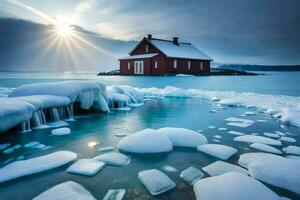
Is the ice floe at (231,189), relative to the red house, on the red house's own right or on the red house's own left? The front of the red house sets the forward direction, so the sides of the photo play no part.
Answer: on the red house's own left

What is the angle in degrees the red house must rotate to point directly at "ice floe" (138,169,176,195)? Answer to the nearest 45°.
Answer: approximately 45° to its left

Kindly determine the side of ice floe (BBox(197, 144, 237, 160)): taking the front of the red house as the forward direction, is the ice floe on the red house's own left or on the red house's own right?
on the red house's own left

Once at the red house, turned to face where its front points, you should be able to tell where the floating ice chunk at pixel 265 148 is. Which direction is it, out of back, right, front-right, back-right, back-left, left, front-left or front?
front-left

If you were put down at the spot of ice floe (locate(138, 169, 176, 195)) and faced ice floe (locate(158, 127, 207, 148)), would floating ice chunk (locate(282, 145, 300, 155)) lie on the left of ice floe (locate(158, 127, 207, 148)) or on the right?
right

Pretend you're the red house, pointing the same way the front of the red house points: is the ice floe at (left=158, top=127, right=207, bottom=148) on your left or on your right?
on your left

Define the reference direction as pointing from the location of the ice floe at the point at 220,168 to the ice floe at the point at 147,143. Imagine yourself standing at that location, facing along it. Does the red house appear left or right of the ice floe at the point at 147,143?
right

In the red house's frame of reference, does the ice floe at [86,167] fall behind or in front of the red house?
in front

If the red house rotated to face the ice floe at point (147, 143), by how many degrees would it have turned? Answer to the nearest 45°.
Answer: approximately 45° to its left

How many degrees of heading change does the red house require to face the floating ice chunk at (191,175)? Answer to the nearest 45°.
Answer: approximately 45° to its left

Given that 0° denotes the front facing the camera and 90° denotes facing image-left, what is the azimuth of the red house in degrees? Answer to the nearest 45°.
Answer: approximately 45°

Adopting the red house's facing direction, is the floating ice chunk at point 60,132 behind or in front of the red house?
in front
